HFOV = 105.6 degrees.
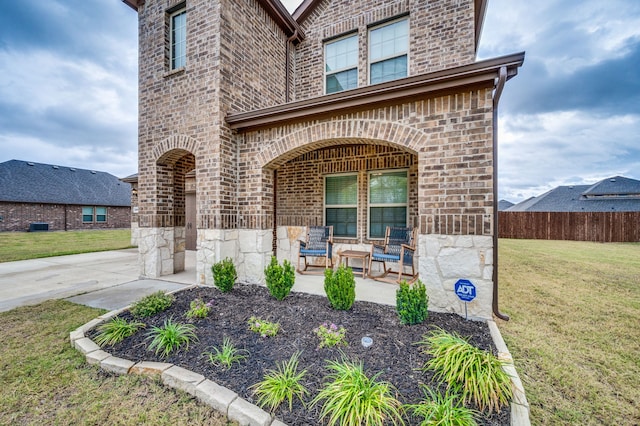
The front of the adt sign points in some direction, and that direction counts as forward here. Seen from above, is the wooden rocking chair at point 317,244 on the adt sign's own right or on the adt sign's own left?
on the adt sign's own right

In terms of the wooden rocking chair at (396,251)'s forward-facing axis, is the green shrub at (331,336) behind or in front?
in front

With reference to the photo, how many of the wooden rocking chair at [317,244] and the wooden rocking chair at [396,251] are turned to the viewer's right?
0

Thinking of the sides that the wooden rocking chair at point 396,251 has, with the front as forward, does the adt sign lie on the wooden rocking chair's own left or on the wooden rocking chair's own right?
on the wooden rocking chair's own left

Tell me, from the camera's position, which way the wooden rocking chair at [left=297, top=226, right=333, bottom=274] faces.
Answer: facing the viewer and to the left of the viewer

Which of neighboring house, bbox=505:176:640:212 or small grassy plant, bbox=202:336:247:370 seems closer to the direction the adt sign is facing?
the small grassy plant

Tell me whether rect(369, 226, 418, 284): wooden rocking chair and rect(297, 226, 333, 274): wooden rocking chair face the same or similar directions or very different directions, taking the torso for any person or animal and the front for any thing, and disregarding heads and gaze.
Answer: same or similar directions

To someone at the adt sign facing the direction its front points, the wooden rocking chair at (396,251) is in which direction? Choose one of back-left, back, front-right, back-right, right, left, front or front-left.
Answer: back-right

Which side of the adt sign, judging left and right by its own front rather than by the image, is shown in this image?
front

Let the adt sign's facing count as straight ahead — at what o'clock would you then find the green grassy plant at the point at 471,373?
The green grassy plant is roughly at 12 o'clock from the adt sign.

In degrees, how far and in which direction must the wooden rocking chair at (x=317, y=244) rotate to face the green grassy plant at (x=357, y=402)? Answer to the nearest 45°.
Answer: approximately 45° to its left

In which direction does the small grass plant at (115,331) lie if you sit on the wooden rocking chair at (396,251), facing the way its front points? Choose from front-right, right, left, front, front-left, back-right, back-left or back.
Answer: front

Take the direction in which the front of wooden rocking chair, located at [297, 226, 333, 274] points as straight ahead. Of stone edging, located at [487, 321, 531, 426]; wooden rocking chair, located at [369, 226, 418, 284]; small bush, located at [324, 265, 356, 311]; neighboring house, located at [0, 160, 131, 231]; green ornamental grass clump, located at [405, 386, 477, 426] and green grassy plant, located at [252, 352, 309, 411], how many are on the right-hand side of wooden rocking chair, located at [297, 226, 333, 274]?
1

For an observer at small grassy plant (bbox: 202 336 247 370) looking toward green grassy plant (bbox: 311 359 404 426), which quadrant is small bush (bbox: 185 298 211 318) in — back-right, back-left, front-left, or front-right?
back-left

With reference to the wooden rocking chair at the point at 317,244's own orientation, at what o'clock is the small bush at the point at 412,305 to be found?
The small bush is roughly at 10 o'clock from the wooden rocking chair.

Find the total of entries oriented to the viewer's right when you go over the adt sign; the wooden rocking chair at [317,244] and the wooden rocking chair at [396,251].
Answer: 0

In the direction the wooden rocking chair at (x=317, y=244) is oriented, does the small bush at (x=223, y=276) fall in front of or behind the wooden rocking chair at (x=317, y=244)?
in front

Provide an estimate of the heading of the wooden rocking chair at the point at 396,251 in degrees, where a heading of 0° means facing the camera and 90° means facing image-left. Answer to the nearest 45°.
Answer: approximately 45°

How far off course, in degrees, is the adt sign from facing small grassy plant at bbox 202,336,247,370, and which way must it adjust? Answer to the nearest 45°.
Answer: approximately 45° to its right

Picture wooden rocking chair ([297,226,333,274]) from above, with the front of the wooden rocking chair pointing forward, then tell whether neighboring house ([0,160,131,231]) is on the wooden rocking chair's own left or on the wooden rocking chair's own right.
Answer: on the wooden rocking chair's own right

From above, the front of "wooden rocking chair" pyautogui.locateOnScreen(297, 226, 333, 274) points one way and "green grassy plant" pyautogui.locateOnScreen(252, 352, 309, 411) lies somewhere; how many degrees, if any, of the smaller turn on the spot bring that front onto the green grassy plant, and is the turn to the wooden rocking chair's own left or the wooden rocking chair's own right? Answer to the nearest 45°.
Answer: approximately 45° to the wooden rocking chair's own left

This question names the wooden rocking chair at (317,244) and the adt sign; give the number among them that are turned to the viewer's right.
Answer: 0

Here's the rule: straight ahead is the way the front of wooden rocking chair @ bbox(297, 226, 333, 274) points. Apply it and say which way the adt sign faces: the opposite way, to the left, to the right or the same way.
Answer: the same way

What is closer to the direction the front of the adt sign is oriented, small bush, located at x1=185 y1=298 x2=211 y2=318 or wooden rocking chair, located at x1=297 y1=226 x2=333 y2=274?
the small bush
